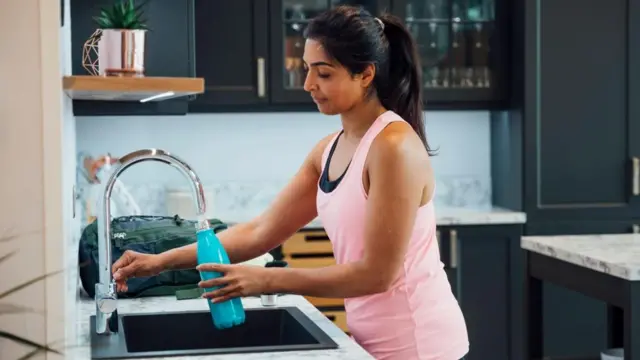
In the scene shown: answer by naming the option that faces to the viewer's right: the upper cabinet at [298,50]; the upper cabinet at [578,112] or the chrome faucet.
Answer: the chrome faucet

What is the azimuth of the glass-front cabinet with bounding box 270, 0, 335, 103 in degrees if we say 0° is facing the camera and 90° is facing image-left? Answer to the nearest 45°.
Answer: approximately 0°

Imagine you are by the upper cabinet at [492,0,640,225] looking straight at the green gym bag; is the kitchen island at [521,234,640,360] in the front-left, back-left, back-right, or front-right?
front-left

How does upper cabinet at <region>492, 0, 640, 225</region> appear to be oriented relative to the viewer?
toward the camera

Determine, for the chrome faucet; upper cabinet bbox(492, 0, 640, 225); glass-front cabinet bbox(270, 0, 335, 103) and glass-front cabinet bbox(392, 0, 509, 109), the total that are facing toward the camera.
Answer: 3

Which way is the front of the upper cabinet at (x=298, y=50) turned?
toward the camera

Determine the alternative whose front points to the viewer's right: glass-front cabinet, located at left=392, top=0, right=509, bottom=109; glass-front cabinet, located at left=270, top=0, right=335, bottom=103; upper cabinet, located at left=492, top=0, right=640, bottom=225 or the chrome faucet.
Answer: the chrome faucet

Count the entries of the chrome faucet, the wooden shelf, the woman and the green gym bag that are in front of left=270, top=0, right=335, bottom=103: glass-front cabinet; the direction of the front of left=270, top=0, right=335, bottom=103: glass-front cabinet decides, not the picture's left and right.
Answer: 4

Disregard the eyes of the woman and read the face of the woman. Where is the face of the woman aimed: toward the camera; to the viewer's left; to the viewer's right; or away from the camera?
to the viewer's left

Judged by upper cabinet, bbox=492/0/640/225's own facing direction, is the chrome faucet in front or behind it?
in front

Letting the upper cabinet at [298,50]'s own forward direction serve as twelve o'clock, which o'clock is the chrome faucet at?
The chrome faucet is roughly at 12 o'clock from the upper cabinet.
